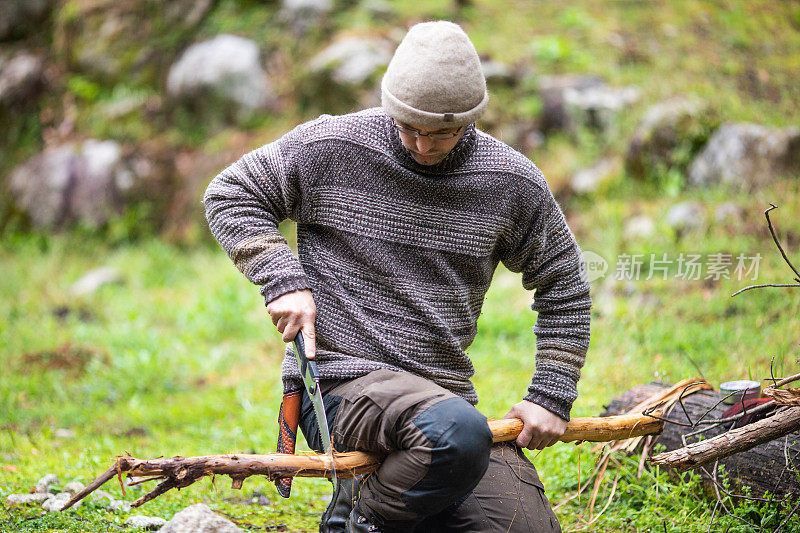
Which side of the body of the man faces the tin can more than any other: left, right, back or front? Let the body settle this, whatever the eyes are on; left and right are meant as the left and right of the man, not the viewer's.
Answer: left

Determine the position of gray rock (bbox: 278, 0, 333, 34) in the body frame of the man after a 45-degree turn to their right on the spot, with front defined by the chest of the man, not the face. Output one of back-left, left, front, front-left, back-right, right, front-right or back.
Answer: back-right

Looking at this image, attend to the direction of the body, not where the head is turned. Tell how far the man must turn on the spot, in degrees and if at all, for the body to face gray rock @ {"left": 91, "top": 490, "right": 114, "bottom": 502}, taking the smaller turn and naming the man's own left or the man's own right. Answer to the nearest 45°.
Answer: approximately 90° to the man's own right

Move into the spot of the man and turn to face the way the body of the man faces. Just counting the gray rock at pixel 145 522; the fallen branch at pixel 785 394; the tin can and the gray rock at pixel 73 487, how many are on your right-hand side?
2

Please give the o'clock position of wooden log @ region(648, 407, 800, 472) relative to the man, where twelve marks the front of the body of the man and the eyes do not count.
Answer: The wooden log is roughly at 10 o'clock from the man.

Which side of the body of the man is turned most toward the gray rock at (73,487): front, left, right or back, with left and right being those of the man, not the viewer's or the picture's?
right

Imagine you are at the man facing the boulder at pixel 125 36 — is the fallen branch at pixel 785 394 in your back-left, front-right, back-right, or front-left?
back-right

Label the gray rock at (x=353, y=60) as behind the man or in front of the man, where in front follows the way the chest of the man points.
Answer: behind

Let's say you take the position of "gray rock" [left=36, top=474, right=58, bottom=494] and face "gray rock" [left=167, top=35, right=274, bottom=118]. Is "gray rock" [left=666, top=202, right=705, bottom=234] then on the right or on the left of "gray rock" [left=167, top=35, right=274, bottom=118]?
right

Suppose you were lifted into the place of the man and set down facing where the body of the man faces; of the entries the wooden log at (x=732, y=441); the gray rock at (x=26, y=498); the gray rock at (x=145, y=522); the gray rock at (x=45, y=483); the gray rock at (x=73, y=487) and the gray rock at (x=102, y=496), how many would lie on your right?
5

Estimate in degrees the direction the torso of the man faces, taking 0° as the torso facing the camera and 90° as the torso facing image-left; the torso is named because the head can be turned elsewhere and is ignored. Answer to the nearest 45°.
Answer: approximately 0°

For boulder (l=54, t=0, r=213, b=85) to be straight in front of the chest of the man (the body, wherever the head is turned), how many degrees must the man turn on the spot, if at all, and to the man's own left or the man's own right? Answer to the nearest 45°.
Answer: approximately 180°
